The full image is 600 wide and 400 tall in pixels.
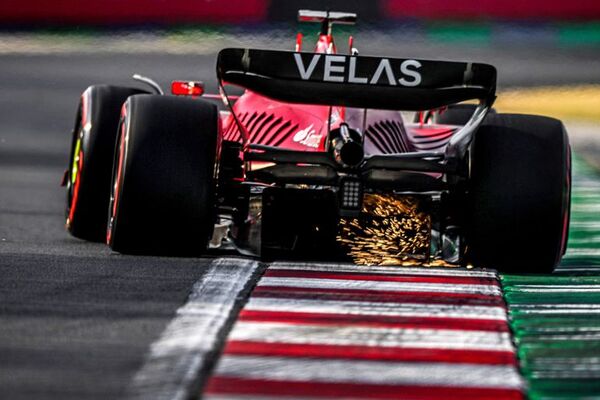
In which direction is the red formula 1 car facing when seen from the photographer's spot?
facing away from the viewer
